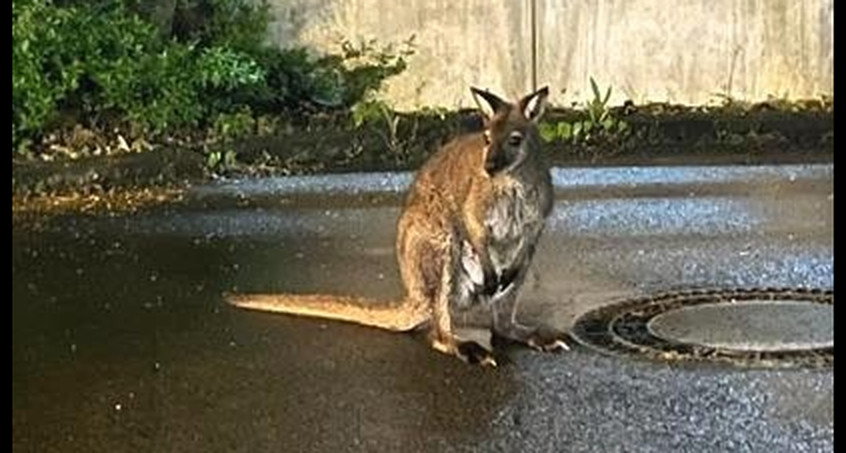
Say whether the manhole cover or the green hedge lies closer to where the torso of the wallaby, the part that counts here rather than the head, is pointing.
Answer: the manhole cover

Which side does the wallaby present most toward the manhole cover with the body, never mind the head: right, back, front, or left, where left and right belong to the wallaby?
front

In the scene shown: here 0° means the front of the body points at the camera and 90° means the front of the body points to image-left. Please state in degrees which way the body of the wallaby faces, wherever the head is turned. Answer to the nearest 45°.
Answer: approximately 315°
